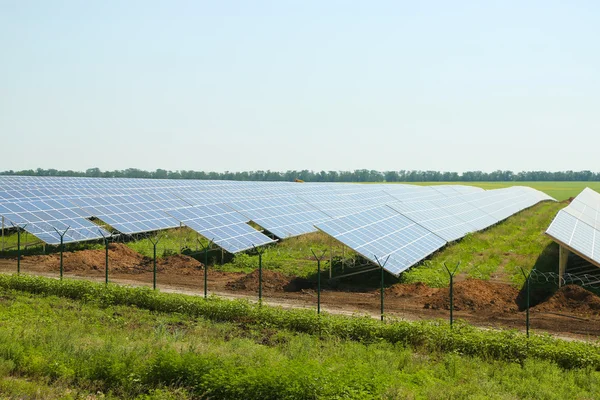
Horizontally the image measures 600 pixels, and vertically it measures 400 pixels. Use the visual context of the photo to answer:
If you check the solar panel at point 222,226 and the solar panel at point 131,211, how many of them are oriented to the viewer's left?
0

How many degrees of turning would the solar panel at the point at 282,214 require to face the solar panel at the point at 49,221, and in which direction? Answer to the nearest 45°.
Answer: approximately 90° to its right

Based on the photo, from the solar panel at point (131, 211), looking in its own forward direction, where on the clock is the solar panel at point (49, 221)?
the solar panel at point (49, 221) is roughly at 3 o'clock from the solar panel at point (131, 211).

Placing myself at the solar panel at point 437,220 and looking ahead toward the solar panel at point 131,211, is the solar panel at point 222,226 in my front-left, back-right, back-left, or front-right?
front-left

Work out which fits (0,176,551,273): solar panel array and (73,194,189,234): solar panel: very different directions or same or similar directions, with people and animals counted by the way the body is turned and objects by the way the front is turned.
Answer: same or similar directions

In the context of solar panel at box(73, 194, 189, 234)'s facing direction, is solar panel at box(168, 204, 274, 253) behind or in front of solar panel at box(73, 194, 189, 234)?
in front

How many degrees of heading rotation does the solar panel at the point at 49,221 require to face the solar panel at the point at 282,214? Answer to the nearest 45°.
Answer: approximately 45° to its left

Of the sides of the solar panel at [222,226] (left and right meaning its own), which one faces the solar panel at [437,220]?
left

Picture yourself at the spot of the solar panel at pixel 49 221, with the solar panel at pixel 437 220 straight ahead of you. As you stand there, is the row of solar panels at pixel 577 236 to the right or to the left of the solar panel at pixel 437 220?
right

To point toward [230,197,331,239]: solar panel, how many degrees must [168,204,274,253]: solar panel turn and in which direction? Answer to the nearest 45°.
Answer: approximately 90° to its left
